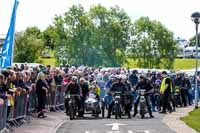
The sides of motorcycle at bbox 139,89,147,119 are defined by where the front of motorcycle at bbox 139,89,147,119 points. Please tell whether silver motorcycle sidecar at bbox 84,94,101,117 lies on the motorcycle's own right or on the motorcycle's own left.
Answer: on the motorcycle's own right

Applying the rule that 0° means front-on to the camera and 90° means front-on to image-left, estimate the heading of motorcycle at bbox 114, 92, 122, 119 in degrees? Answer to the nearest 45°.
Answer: approximately 0°

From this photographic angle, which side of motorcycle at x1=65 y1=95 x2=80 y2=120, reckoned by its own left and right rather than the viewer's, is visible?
front

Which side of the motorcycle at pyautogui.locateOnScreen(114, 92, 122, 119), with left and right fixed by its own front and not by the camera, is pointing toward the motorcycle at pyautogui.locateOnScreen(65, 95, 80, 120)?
right

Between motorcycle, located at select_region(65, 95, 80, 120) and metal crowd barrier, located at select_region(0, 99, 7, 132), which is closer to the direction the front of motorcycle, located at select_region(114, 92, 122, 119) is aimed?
the metal crowd barrier

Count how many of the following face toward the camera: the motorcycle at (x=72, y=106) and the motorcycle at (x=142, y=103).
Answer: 2

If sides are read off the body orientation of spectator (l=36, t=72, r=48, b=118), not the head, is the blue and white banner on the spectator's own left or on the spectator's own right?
on the spectator's own left

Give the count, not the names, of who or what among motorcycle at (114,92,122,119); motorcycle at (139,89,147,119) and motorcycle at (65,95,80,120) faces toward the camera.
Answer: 3

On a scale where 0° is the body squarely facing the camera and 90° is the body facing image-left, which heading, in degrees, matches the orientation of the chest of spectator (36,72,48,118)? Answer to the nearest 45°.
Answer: approximately 315°

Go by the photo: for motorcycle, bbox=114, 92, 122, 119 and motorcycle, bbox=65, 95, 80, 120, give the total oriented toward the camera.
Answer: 2

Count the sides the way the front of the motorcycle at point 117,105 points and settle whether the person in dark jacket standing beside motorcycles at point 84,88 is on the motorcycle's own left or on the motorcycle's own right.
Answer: on the motorcycle's own right
